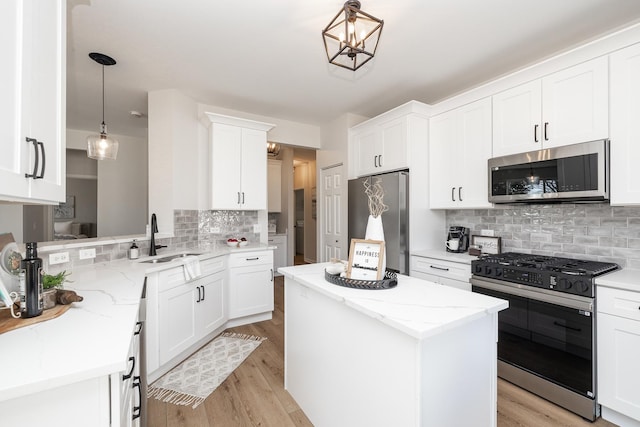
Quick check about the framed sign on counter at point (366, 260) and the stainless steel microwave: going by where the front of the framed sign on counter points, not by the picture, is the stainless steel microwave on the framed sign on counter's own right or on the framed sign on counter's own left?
on the framed sign on counter's own left

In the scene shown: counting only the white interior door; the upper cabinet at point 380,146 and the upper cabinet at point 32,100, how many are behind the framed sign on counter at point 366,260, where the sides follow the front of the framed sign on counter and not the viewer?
2

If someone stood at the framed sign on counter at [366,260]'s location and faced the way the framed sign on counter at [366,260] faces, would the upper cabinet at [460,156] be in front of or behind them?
behind

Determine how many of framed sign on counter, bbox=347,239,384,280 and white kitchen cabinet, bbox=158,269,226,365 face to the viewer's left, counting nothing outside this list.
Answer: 0

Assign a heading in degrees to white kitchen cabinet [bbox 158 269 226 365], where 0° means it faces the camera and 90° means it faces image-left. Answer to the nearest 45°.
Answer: approximately 315°

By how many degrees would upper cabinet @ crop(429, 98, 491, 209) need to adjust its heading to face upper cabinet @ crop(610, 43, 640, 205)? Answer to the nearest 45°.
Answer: approximately 90° to its left

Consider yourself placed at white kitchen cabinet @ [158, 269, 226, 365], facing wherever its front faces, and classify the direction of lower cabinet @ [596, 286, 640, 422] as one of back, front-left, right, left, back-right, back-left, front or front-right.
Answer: front

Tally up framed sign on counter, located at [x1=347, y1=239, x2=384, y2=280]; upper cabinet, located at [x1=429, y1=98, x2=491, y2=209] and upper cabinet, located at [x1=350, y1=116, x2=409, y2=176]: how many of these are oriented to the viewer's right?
0

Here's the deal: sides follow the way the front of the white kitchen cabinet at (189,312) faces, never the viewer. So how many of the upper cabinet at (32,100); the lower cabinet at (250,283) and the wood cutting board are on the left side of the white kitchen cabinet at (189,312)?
1

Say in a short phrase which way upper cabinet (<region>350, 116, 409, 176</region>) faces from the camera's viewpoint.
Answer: facing the viewer and to the left of the viewer

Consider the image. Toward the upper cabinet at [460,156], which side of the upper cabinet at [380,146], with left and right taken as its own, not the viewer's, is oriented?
left

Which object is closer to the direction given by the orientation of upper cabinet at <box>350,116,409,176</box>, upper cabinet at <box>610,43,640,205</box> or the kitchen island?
the kitchen island

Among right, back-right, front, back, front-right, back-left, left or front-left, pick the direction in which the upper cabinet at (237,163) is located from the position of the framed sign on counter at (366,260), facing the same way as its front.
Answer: back-right

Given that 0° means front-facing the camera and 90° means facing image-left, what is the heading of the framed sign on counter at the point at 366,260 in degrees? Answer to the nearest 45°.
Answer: approximately 0°

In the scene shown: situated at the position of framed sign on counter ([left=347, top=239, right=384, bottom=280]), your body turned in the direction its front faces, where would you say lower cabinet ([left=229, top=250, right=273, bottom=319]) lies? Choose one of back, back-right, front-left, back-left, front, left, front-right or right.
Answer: back-right

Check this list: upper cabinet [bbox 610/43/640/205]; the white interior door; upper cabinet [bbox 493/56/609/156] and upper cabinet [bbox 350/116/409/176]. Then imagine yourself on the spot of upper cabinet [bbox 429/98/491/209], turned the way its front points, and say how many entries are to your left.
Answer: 2
